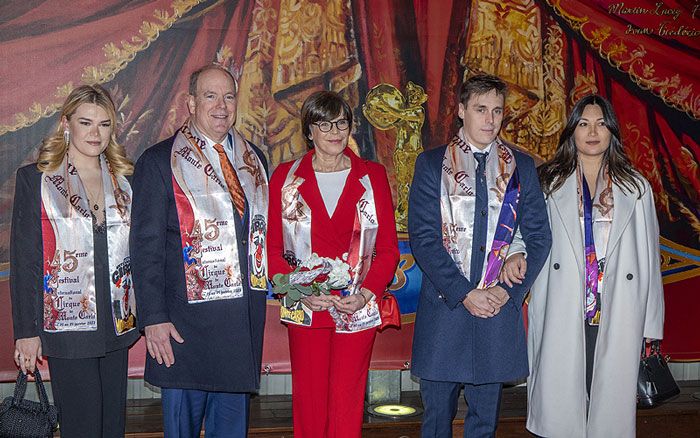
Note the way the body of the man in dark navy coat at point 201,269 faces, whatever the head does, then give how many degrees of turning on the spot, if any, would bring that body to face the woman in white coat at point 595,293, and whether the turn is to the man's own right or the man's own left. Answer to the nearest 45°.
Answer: approximately 45° to the man's own left

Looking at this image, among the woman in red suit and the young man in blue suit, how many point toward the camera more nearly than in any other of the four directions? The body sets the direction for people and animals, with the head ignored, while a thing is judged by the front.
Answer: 2

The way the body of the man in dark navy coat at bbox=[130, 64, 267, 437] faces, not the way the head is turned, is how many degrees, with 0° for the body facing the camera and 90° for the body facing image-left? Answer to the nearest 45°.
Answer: approximately 315°

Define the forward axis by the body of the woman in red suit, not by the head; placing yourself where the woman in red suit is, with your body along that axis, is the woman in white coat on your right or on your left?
on your left

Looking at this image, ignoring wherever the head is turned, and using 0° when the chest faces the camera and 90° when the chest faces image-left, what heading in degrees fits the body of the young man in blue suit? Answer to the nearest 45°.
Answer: approximately 0°

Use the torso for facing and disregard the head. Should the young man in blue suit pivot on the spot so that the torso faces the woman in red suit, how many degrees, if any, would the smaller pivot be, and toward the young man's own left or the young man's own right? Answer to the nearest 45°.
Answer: approximately 90° to the young man's own right
